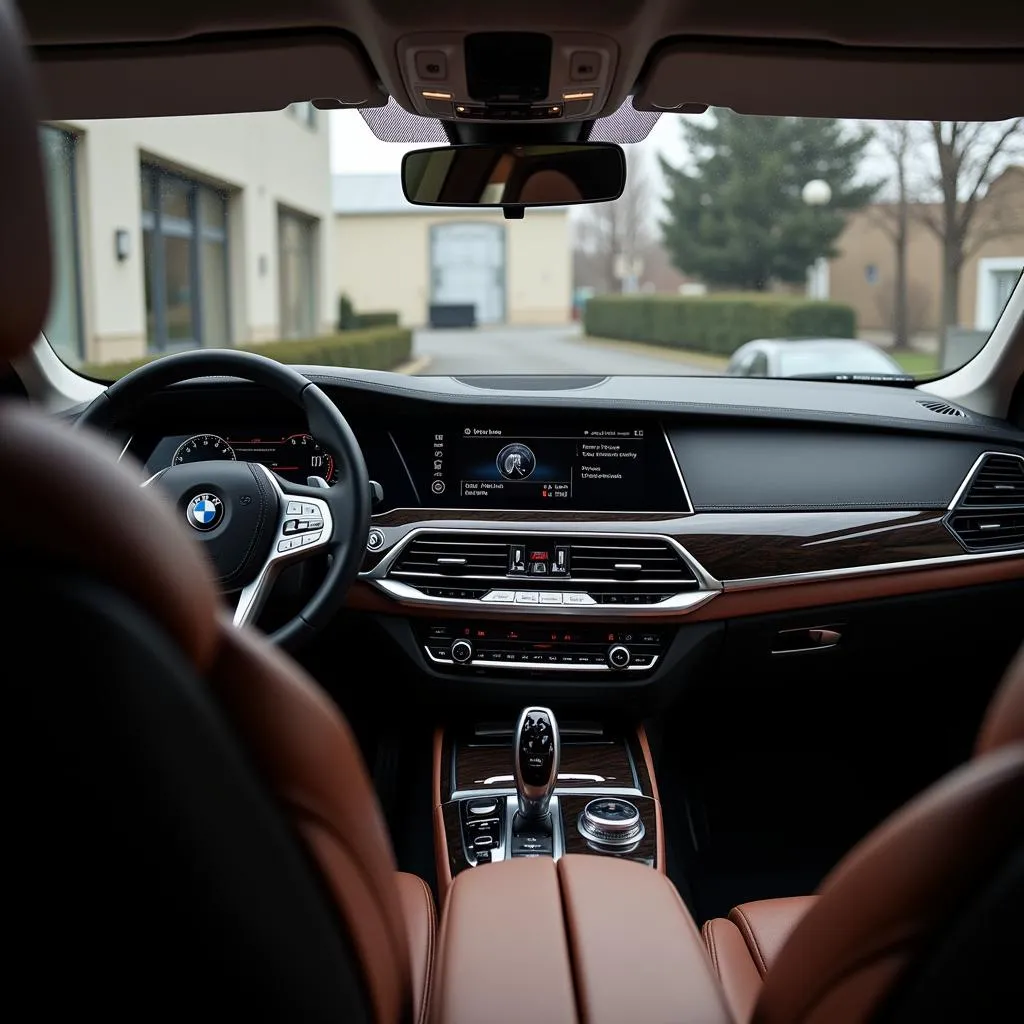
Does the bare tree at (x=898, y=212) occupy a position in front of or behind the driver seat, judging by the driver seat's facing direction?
in front

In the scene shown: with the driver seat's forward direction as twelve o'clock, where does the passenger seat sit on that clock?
The passenger seat is roughly at 2 o'clock from the driver seat.

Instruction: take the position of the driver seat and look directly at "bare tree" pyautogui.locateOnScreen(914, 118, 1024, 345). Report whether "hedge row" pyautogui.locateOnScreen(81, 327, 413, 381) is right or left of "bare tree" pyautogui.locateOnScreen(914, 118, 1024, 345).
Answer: left

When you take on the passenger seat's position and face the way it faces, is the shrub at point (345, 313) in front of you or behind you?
in front

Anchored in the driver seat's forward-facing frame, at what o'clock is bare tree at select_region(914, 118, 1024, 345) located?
The bare tree is roughly at 12 o'clock from the driver seat.

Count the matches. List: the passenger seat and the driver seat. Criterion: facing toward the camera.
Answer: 0

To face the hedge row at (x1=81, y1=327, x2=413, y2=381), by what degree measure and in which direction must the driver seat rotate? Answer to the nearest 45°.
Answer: approximately 45° to its left

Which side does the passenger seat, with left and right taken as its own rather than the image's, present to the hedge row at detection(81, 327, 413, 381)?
front

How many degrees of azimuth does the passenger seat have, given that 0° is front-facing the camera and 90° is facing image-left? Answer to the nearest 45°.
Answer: approximately 135°

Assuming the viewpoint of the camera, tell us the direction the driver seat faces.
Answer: facing away from the viewer and to the right of the viewer

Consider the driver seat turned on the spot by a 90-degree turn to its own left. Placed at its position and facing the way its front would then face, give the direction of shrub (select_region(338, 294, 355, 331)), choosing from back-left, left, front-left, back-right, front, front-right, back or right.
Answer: front-right

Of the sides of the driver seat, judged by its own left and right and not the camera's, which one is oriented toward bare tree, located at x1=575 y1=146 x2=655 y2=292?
front
